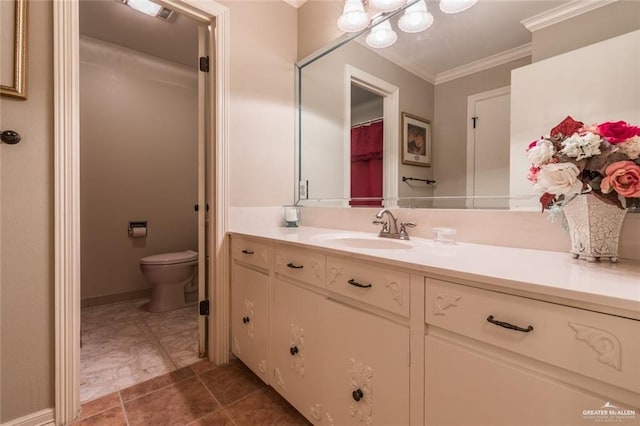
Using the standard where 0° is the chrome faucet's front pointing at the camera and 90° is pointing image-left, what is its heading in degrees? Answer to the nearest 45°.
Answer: approximately 45°

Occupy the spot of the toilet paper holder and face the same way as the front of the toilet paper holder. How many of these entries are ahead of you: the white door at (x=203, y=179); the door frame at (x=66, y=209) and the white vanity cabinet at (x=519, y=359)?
3

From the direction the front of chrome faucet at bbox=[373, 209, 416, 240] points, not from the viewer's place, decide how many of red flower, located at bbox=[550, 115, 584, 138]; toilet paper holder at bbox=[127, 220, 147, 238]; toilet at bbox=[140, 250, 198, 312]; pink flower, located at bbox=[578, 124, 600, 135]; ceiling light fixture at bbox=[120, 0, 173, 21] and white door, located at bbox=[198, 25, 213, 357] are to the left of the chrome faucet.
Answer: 2

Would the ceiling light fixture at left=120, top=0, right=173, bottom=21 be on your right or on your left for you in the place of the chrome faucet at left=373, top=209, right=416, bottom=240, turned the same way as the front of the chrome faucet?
on your right

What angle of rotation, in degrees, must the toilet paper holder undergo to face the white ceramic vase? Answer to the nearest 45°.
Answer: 0° — it already faces it

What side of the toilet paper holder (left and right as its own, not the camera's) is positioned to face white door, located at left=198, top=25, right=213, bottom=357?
front

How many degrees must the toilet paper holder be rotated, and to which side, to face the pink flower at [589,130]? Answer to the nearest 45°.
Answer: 0° — it already faces it

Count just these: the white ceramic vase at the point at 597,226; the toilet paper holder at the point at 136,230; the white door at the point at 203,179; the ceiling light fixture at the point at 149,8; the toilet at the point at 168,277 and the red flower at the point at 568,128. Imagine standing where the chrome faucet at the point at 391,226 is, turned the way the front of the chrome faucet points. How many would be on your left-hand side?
2

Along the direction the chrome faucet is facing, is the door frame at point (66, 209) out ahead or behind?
ahead

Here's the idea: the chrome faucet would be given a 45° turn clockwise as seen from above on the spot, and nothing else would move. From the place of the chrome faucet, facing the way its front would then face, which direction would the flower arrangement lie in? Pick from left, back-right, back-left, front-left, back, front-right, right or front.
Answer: back-left

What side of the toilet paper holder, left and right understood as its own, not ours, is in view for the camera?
front

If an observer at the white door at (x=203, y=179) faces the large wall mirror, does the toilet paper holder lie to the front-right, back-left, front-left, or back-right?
back-left

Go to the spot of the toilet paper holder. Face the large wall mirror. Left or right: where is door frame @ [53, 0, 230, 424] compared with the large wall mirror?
right

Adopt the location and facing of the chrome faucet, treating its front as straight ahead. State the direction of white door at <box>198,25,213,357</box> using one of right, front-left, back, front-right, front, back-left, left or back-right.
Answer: front-right

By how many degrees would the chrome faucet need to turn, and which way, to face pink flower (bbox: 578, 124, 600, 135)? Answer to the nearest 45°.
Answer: approximately 90° to its left

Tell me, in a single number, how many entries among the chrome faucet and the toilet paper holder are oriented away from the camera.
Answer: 0

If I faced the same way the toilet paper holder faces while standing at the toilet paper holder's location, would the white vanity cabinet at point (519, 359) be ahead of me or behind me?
ahead

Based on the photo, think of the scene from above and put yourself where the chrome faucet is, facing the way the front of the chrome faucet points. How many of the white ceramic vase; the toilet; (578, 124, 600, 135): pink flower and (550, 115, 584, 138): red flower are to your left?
3
